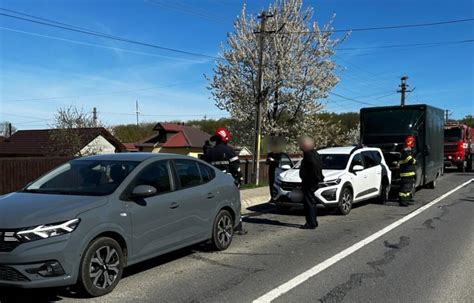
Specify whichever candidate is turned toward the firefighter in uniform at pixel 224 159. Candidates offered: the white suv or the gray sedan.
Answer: the white suv

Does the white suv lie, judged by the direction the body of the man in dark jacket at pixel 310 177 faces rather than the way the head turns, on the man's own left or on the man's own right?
on the man's own right

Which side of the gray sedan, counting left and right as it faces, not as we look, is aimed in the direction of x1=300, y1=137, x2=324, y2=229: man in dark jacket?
back

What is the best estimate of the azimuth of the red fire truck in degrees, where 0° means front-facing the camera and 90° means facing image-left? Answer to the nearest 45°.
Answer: approximately 45°

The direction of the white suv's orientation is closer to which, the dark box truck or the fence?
the fence

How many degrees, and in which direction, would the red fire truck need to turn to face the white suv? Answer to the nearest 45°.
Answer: approximately 45° to its left

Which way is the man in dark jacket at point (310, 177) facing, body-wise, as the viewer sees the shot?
to the viewer's left
